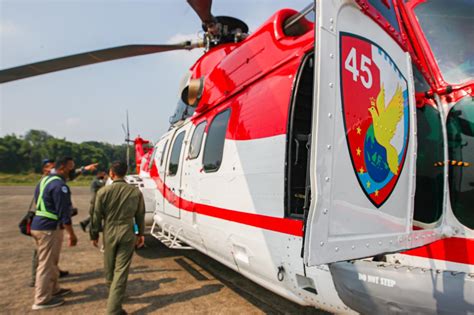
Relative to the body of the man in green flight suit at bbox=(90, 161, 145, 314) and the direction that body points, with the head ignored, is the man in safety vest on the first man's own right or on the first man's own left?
on the first man's own left

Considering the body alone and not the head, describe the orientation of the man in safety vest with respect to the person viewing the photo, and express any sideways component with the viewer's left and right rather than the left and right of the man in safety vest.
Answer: facing away from the viewer and to the right of the viewer

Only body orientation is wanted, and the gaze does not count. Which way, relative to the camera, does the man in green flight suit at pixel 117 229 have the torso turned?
away from the camera

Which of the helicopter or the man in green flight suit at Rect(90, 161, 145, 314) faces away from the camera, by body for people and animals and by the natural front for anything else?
the man in green flight suit

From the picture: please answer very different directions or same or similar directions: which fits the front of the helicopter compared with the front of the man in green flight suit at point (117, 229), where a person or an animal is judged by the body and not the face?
very different directions
